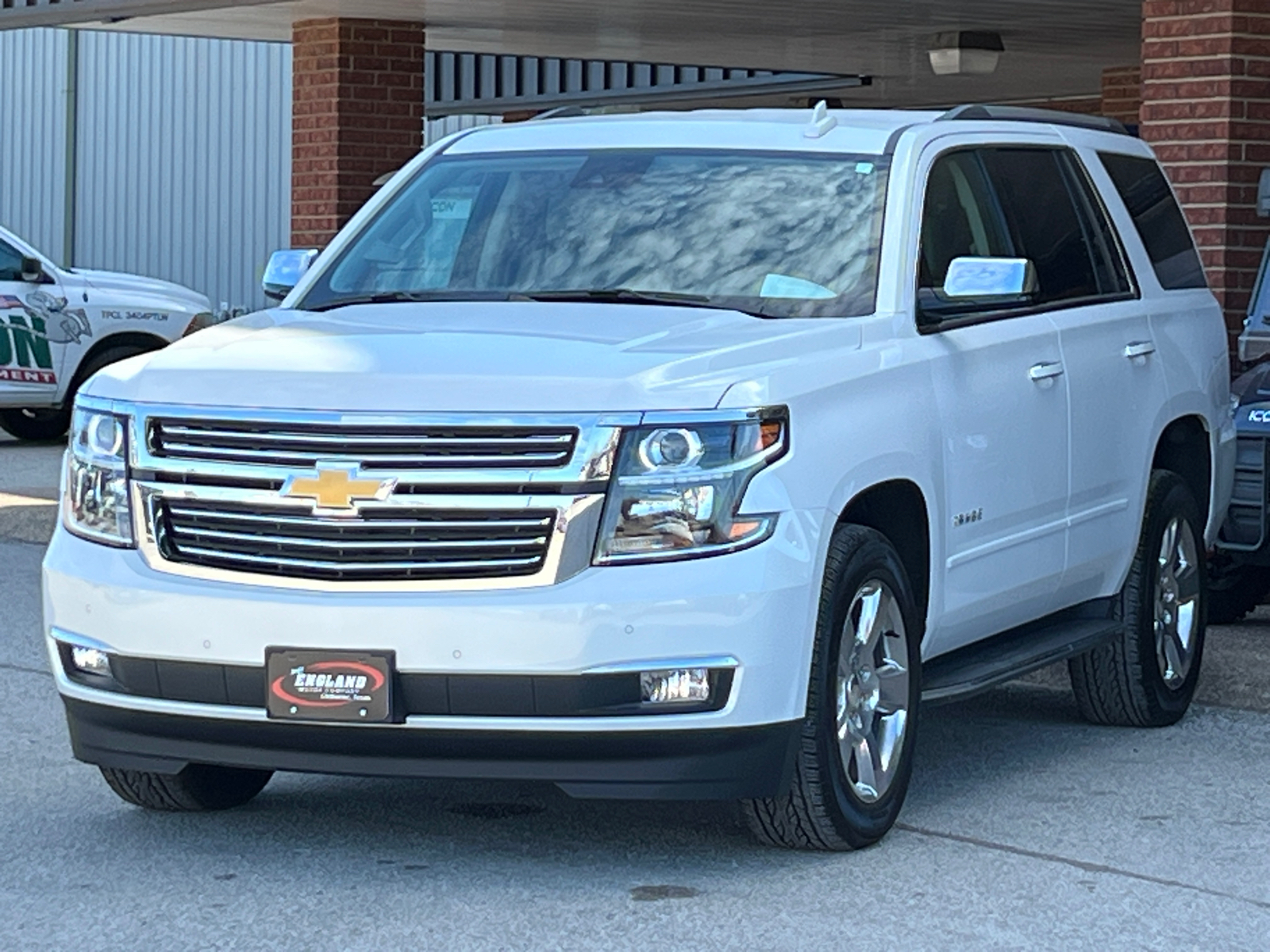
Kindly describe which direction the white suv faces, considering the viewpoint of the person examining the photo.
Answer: facing the viewer and to the left of the viewer

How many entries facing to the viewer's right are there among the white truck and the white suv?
1

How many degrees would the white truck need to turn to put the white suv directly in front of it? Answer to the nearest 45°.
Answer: approximately 90° to its right

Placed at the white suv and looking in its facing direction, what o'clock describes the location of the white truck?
The white truck is roughly at 4 o'clock from the white suv.

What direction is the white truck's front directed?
to the viewer's right

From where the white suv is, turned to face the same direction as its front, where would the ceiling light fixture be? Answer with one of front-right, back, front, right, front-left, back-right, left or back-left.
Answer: back-right

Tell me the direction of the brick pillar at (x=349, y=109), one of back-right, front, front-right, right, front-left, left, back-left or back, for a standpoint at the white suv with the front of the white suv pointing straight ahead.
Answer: back-right
